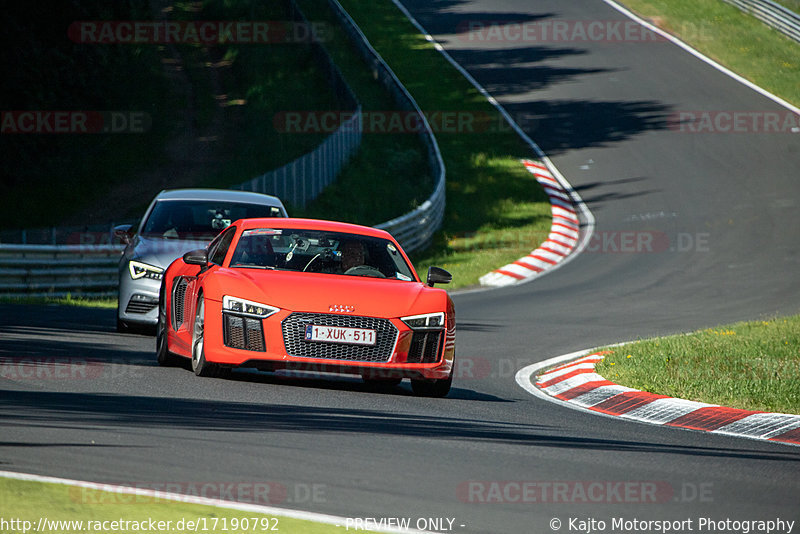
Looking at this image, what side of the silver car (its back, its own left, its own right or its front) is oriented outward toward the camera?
front

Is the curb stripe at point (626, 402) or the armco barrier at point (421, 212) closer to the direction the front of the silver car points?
the curb stripe

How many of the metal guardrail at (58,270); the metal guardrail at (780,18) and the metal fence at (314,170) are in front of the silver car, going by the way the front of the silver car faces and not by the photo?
0

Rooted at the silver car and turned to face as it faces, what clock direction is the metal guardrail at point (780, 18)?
The metal guardrail is roughly at 7 o'clock from the silver car.

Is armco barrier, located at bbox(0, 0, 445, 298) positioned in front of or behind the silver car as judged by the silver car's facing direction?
behind

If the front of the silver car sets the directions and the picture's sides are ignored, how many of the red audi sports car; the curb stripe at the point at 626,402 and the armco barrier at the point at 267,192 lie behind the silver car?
1

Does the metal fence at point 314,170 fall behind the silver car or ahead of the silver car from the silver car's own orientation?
behind

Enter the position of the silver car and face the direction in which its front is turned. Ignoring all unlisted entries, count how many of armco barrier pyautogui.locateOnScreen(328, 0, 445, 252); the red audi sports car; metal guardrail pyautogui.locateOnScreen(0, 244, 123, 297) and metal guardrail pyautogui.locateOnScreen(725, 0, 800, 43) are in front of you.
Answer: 1

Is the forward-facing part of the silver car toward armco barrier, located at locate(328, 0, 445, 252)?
no

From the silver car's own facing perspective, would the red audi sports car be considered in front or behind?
in front

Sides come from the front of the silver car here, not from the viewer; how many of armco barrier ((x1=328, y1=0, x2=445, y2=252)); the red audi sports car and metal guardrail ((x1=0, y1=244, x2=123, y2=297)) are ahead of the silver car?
1

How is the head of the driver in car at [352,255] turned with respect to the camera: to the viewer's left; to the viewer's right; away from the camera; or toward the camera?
toward the camera

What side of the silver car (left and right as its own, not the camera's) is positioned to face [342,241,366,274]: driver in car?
front

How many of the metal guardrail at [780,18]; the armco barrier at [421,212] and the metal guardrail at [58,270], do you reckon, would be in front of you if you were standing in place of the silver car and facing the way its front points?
0
